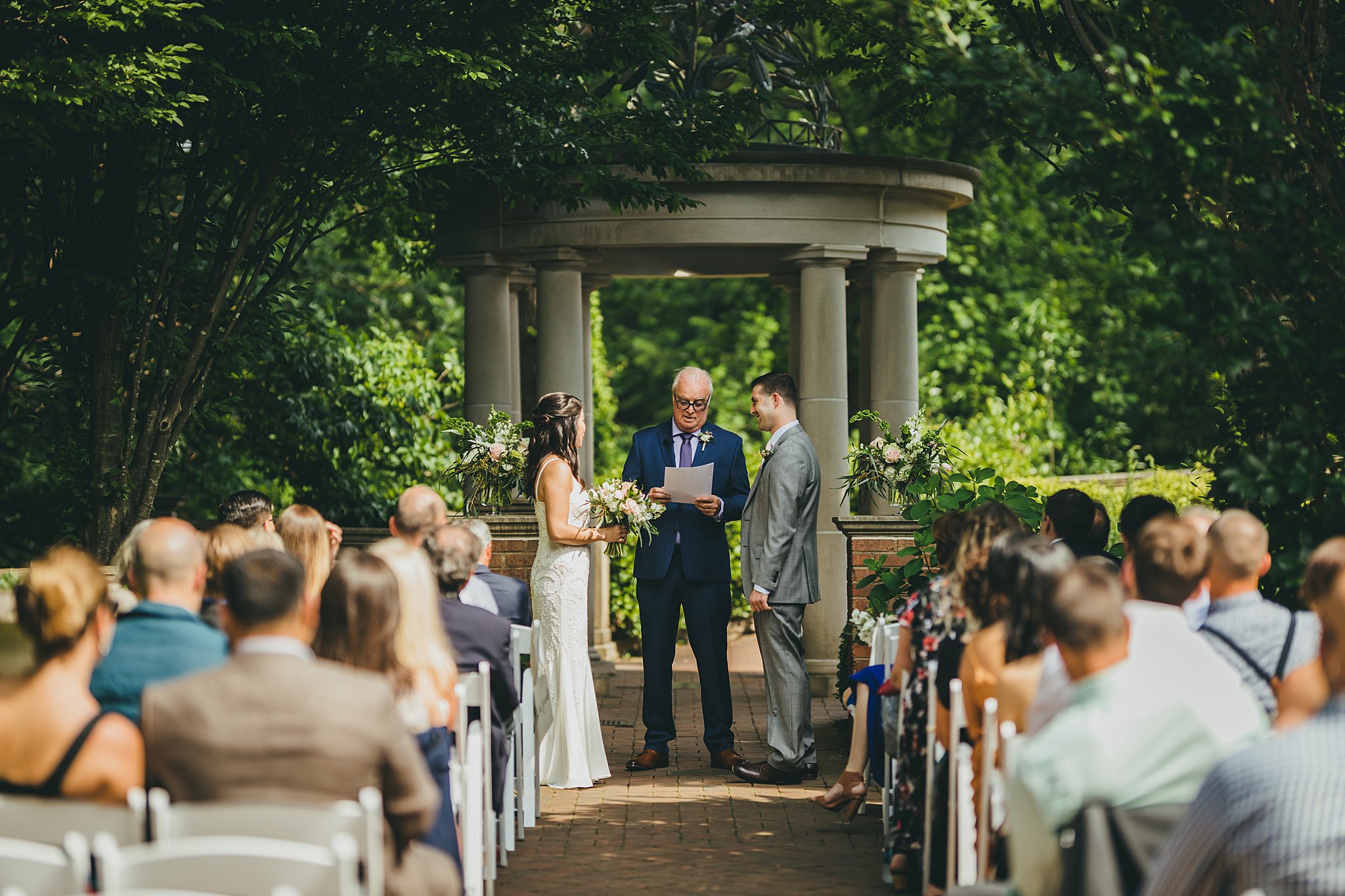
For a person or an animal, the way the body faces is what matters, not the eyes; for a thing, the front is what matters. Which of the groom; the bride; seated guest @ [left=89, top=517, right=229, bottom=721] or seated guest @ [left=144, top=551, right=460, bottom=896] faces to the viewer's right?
the bride

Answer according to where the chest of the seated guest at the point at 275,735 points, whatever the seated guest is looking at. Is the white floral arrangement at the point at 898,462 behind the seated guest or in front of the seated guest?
in front

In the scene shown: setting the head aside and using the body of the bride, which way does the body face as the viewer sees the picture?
to the viewer's right

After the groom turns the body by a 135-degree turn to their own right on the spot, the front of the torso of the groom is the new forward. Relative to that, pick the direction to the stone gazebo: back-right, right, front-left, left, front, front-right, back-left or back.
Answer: front-left

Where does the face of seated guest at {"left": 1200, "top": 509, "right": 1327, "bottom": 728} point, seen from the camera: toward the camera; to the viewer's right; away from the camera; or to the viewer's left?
away from the camera

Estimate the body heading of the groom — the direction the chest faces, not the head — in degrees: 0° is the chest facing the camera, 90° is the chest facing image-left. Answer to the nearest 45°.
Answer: approximately 90°

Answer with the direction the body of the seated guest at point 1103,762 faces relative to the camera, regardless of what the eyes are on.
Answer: away from the camera

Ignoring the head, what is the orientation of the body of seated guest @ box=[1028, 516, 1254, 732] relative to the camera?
away from the camera

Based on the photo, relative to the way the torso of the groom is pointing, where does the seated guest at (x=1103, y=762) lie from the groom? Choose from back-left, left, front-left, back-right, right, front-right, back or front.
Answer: left

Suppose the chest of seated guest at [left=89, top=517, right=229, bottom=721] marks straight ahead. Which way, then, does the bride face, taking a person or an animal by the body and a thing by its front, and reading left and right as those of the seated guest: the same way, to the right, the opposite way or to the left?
to the right

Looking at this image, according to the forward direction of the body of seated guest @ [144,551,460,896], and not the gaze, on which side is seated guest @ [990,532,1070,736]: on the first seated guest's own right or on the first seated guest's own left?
on the first seated guest's own right

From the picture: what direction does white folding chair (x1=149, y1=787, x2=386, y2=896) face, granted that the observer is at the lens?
facing away from the viewer

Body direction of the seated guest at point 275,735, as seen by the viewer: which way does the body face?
away from the camera

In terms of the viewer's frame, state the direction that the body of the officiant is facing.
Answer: toward the camera
